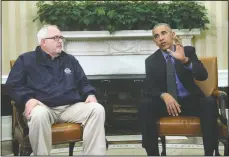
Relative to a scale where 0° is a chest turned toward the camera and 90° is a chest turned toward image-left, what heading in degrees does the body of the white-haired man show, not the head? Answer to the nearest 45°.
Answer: approximately 315°

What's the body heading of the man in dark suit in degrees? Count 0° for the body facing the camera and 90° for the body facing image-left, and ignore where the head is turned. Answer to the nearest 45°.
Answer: approximately 0°
